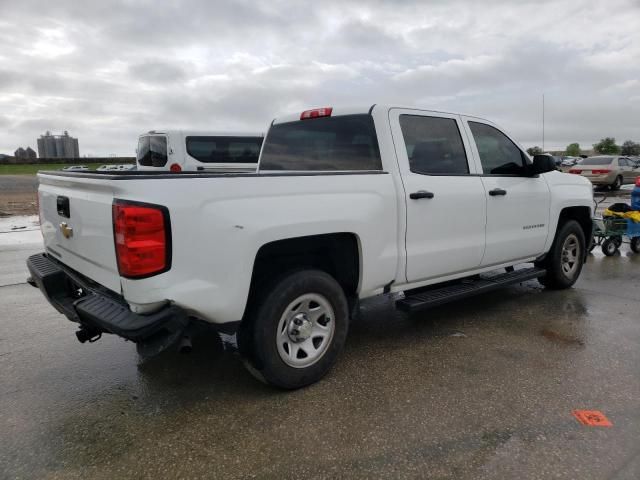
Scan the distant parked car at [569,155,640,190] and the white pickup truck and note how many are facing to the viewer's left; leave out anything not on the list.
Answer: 0

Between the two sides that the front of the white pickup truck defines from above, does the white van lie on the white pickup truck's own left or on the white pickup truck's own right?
on the white pickup truck's own left

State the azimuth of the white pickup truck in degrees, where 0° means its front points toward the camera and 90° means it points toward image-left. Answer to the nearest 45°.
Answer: approximately 225°

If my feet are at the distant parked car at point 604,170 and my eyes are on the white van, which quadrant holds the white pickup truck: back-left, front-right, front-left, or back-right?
front-left

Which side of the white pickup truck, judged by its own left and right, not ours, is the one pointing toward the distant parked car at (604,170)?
front

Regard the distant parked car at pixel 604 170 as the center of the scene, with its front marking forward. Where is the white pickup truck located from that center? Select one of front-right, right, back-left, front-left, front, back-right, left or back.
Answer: back-right

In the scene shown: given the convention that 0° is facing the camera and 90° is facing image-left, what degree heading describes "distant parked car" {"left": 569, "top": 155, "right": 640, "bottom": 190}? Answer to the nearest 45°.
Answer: approximately 225°

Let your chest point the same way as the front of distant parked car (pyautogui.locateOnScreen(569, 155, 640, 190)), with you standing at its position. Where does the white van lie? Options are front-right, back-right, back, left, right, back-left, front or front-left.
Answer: back
